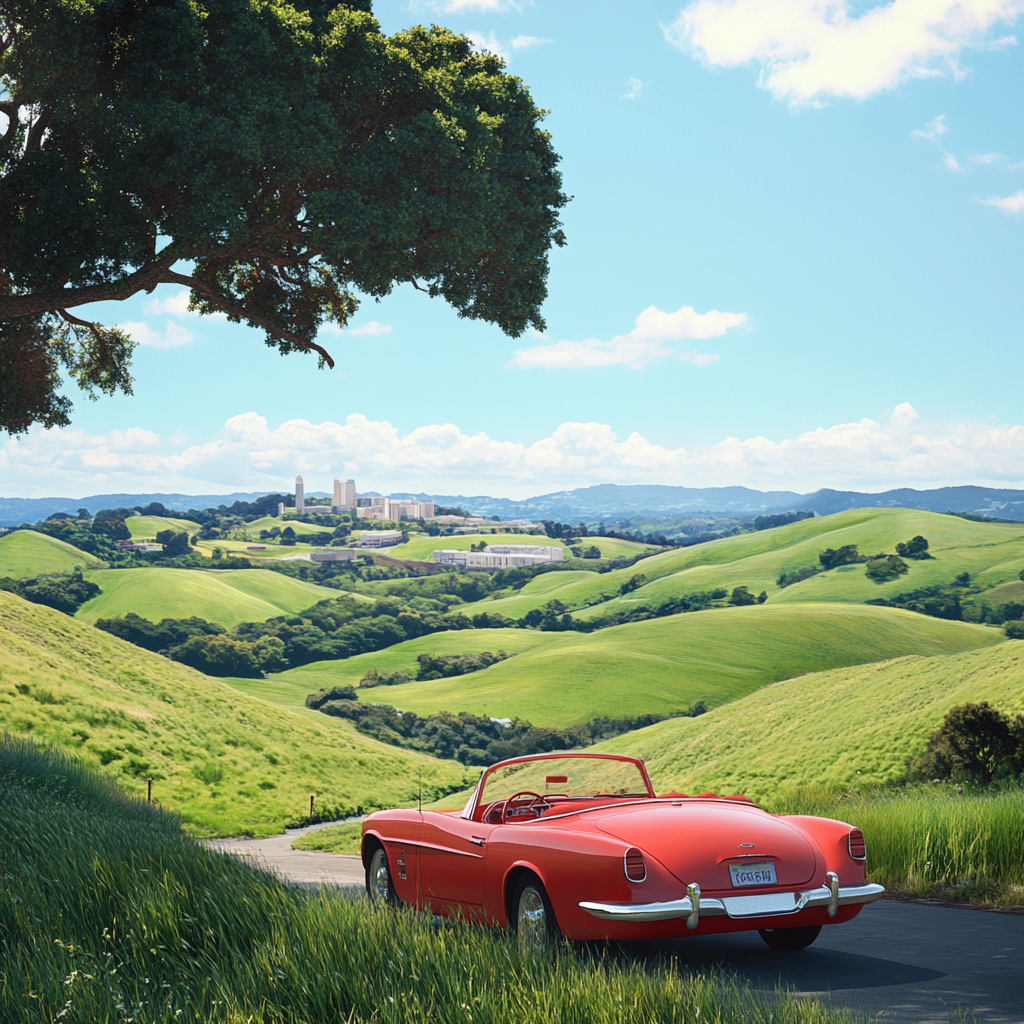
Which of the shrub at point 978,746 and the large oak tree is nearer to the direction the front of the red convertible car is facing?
the large oak tree

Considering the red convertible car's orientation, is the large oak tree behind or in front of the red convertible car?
in front

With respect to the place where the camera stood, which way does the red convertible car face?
facing away from the viewer and to the left of the viewer

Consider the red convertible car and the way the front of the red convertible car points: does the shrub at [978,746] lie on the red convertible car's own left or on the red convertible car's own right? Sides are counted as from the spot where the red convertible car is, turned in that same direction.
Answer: on the red convertible car's own right

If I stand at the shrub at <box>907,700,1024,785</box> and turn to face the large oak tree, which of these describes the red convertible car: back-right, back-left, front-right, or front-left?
front-left

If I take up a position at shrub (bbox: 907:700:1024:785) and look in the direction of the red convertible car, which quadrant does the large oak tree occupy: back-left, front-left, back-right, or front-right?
front-right
